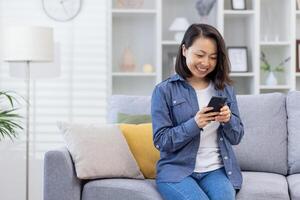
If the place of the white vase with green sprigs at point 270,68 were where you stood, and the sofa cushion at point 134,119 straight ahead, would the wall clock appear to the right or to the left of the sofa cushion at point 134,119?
right

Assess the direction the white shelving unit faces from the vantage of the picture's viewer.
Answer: facing the viewer

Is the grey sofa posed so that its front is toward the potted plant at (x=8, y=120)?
no

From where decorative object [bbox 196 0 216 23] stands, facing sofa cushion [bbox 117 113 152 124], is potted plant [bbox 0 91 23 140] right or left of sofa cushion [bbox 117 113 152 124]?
right

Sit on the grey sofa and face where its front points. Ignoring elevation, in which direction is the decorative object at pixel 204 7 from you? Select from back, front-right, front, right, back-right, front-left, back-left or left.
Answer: back

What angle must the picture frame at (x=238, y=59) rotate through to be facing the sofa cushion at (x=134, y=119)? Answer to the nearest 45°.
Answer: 0° — it already faces it

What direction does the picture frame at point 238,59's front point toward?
toward the camera

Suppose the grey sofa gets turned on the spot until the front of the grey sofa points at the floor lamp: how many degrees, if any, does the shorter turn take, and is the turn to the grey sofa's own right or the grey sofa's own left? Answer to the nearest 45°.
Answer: approximately 135° to the grey sofa's own right

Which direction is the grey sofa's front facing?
toward the camera

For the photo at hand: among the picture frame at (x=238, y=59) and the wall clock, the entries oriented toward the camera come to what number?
2

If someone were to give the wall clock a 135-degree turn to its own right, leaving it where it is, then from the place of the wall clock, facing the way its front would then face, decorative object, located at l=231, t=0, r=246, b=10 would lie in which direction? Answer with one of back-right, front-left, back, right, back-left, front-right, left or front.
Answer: back-right

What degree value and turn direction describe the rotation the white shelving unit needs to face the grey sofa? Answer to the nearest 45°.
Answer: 0° — it already faces it

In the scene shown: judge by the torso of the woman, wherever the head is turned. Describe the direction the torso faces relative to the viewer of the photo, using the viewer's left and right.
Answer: facing the viewer and to the right of the viewer

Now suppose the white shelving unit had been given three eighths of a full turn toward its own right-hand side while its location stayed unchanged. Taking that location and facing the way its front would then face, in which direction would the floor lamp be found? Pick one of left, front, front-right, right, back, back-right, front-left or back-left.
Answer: left

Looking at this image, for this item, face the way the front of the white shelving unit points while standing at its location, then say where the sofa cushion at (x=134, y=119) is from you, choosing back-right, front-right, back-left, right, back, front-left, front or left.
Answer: front

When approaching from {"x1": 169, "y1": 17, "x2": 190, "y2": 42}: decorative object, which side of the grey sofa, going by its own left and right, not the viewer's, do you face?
back

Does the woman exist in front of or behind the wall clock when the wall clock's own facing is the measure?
in front

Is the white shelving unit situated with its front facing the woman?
yes

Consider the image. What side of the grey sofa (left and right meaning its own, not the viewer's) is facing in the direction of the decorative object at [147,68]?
back

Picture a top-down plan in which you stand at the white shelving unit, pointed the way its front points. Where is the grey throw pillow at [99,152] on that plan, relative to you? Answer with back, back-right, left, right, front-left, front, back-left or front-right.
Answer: front
